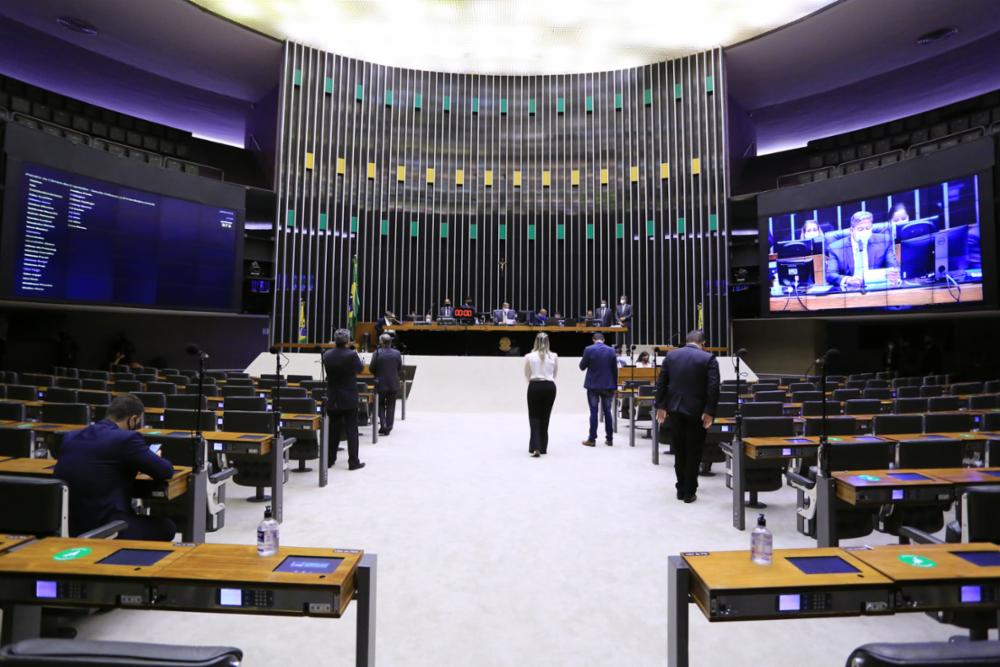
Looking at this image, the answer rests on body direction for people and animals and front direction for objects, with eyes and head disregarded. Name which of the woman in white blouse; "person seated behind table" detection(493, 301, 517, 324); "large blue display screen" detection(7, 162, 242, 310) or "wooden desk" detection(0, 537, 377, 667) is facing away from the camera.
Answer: the woman in white blouse

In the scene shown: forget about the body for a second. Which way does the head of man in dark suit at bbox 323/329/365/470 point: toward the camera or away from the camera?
away from the camera

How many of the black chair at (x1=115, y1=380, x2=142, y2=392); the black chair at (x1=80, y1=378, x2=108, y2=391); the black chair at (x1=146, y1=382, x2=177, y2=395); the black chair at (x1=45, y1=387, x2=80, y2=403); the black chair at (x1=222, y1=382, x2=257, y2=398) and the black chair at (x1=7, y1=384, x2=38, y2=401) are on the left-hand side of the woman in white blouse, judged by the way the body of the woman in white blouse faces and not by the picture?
6

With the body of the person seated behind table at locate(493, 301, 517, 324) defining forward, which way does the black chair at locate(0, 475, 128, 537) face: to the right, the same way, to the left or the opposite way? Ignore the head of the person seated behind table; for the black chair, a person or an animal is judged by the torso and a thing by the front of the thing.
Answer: the opposite way

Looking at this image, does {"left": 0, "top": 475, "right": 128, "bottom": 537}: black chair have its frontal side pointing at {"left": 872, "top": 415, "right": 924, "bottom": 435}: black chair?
no

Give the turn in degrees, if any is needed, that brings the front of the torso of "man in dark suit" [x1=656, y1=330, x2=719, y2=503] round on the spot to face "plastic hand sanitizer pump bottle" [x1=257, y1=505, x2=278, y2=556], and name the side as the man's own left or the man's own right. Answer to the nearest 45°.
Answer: approximately 180°

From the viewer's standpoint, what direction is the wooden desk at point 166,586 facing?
toward the camera

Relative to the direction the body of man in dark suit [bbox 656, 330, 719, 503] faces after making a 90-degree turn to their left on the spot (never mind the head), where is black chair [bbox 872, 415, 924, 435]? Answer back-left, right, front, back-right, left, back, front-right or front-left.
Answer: back

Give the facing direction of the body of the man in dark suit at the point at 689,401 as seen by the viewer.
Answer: away from the camera

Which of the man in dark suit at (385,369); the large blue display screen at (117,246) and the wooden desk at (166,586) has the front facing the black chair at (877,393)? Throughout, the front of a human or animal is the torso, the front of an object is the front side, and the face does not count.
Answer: the large blue display screen

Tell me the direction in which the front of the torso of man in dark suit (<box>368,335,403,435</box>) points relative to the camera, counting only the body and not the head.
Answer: away from the camera

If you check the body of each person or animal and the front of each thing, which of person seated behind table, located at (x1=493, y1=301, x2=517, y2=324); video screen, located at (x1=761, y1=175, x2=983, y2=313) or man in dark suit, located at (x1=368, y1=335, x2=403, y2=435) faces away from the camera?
the man in dark suit

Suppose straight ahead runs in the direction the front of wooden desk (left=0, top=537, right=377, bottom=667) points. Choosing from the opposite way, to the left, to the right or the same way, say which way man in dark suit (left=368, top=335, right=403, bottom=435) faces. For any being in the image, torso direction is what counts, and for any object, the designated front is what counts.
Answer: the opposite way

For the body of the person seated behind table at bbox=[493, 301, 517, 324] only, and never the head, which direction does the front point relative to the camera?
toward the camera

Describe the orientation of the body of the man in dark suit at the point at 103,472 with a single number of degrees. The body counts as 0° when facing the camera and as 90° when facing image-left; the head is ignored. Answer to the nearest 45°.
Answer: approximately 225°

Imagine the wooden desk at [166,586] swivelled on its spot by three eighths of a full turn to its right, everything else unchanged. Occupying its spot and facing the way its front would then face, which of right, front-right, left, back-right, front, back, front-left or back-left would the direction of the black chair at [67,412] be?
front-right

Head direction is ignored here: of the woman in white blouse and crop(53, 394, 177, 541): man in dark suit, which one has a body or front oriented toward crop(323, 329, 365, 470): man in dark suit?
crop(53, 394, 177, 541): man in dark suit

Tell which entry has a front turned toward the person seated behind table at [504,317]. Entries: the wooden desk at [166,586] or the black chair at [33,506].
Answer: the black chair

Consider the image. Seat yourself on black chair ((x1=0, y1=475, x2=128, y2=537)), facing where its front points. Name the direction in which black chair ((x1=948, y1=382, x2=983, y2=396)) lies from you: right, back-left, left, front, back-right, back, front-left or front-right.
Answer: front-right
